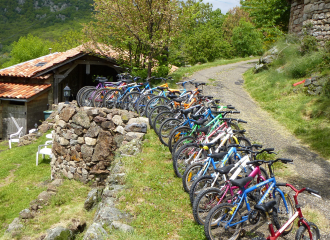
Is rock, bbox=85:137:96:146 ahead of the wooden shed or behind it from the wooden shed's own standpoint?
ahead

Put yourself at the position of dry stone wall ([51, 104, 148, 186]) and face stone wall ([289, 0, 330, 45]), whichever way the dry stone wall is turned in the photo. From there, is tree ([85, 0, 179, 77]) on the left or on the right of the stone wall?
left

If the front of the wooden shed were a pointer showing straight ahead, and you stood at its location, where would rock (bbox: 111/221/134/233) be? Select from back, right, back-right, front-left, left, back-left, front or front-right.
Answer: front-right

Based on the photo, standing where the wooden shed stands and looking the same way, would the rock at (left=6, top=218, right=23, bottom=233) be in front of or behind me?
in front

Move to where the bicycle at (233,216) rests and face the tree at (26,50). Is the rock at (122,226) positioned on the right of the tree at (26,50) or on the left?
left

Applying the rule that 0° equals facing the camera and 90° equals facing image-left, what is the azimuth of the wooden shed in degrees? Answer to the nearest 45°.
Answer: approximately 315°

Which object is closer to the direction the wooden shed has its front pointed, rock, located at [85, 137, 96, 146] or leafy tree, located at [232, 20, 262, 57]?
the rock

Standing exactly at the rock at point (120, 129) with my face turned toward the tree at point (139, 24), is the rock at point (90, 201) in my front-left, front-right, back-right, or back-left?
back-left

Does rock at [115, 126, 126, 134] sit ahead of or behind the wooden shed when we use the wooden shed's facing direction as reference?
ahead

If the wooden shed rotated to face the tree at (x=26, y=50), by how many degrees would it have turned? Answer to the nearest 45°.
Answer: approximately 135° to its left
